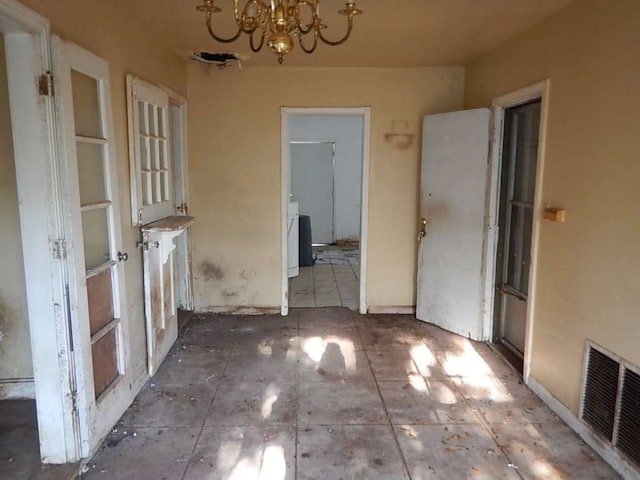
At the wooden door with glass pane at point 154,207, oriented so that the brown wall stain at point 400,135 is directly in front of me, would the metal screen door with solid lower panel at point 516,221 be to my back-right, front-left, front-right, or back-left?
front-right

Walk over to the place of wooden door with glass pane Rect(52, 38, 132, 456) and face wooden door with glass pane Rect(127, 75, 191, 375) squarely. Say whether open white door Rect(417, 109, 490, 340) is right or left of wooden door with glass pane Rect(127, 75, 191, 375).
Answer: right

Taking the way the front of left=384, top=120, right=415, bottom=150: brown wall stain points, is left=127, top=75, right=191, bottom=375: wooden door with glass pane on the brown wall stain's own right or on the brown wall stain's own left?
on the brown wall stain's own right
